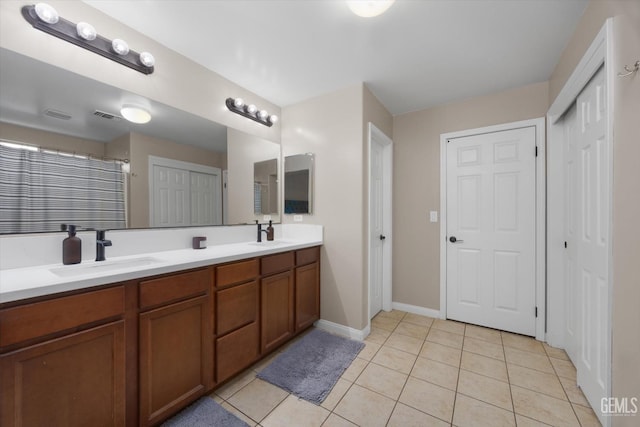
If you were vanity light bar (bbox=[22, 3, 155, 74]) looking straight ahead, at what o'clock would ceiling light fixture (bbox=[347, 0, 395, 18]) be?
The ceiling light fixture is roughly at 12 o'clock from the vanity light bar.

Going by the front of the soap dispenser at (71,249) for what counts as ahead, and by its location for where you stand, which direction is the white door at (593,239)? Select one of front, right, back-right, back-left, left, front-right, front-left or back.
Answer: front-left

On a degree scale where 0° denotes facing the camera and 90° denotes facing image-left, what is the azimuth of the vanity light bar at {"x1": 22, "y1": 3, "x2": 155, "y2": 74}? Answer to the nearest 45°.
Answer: approximately 315°

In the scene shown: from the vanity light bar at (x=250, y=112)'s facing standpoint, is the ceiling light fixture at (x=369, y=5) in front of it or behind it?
in front

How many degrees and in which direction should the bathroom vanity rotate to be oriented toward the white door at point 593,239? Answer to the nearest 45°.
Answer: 0° — it already faces it
